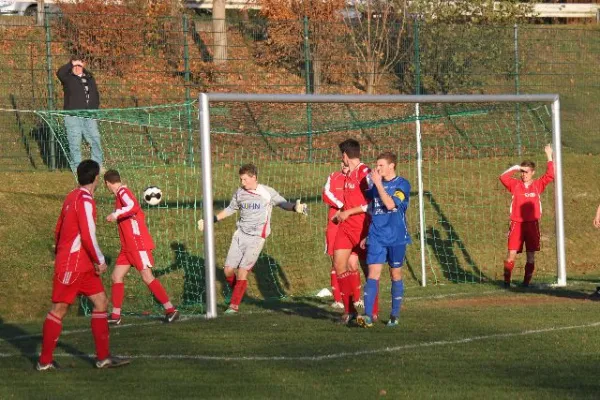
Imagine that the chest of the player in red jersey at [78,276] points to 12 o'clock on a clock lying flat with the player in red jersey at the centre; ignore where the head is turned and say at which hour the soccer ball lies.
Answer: The soccer ball is roughly at 11 o'clock from the player in red jersey.

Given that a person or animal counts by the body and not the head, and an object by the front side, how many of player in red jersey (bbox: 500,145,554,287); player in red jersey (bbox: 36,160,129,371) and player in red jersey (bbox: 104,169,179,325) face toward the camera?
1

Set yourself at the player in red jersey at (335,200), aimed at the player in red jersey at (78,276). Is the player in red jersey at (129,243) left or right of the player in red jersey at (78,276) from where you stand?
right

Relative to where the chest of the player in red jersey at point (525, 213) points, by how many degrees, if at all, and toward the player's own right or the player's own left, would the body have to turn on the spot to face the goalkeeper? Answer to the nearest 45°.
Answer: approximately 45° to the player's own right

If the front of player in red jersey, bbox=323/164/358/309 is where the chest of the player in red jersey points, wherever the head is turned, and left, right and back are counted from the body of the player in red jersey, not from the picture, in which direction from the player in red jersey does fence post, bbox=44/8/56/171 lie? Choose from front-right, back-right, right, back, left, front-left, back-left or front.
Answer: back

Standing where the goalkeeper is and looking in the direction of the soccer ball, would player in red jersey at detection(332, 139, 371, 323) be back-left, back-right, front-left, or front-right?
back-left

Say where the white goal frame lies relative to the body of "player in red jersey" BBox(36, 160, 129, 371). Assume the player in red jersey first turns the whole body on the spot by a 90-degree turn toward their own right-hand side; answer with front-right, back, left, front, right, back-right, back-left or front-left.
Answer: left

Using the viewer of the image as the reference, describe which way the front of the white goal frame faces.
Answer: facing the viewer and to the right of the viewer

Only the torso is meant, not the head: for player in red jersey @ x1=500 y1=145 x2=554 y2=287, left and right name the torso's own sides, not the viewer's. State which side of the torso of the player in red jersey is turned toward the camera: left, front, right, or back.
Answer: front

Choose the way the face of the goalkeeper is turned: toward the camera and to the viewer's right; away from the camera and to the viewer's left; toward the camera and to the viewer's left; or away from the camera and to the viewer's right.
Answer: toward the camera and to the viewer's left

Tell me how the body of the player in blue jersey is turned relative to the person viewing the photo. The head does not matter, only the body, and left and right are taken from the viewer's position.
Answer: facing the viewer and to the left of the viewer

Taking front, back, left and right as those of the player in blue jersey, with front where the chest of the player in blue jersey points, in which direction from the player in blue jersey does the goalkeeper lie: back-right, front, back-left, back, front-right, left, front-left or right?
right
